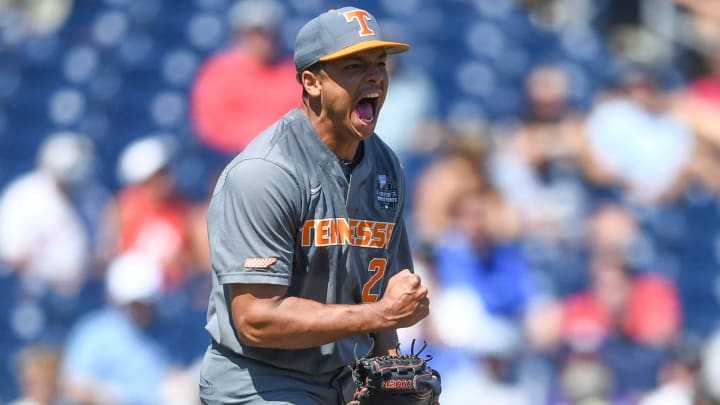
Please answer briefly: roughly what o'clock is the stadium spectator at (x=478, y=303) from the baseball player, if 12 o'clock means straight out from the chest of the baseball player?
The stadium spectator is roughly at 8 o'clock from the baseball player.

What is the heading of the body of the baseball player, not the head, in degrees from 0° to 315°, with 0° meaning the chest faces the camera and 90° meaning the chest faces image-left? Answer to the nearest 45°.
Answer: approximately 315°

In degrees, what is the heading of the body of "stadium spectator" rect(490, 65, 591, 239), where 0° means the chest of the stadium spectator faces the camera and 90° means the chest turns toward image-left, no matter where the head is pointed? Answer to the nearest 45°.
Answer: approximately 0°

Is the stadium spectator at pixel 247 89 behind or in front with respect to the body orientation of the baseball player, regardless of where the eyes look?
behind

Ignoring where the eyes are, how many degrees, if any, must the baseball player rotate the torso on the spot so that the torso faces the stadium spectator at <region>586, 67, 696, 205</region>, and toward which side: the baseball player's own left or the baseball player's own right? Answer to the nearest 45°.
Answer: approximately 90° to the baseball player's own left

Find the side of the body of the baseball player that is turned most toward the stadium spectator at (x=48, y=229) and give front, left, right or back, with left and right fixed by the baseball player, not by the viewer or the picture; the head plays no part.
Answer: back

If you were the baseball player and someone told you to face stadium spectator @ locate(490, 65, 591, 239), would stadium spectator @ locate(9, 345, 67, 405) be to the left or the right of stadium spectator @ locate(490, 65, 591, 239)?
left
